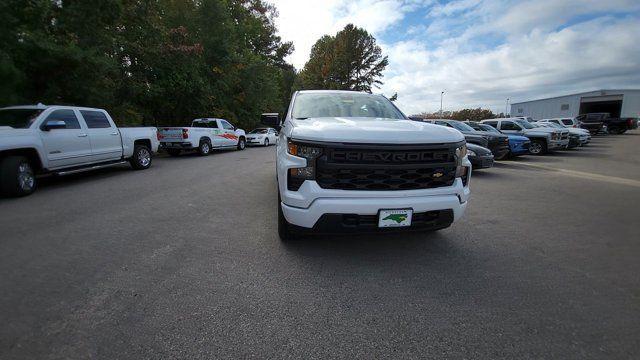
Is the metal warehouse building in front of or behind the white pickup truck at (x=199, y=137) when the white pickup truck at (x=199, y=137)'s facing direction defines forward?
in front

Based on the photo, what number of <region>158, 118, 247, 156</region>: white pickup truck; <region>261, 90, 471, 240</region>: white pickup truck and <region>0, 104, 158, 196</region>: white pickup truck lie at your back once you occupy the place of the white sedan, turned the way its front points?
0

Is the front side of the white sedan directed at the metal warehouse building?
no

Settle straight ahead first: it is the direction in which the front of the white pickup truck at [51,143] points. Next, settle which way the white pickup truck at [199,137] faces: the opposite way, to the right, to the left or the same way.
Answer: the opposite way

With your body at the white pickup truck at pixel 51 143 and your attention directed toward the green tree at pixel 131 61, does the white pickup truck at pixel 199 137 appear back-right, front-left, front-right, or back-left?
front-right

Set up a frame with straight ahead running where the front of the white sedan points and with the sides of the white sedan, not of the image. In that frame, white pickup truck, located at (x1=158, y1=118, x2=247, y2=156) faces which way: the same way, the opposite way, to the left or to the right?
the opposite way

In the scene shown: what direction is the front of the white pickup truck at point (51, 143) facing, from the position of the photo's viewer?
facing the viewer and to the left of the viewer

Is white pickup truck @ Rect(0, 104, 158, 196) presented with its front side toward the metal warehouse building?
no

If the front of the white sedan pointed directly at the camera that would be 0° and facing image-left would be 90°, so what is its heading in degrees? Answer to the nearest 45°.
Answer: approximately 45°

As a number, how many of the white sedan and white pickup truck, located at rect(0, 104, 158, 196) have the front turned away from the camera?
0

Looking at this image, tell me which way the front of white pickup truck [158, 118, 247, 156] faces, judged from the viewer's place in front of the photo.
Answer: facing away from the viewer and to the right of the viewer

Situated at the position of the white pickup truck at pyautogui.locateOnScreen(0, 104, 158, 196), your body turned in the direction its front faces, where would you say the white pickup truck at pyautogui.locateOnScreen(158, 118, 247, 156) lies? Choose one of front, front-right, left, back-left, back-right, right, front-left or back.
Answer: back

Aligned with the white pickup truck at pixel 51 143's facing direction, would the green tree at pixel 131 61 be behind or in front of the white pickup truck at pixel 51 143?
behind
